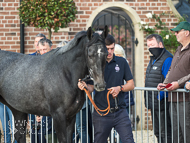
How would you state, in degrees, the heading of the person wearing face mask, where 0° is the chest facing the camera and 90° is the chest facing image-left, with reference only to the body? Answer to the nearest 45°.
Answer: approximately 45°

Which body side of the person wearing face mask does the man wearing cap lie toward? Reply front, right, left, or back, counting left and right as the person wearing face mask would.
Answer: left

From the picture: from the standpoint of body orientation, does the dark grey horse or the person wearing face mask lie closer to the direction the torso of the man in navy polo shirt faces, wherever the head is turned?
the dark grey horse

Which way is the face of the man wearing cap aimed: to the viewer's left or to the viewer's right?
to the viewer's left

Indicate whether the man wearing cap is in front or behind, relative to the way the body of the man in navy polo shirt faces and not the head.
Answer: behind

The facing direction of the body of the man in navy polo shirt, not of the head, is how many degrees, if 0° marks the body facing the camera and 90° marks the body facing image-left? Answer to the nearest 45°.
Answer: approximately 45°
